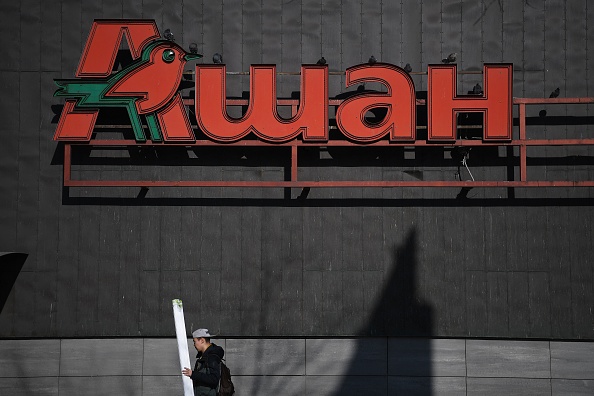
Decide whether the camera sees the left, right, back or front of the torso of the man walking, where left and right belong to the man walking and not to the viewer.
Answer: left

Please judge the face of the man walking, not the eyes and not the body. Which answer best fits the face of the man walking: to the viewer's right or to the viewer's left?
to the viewer's left

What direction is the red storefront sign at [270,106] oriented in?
toward the camera
